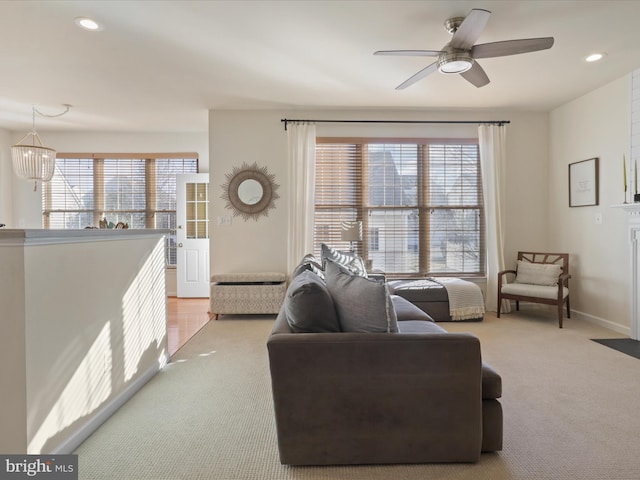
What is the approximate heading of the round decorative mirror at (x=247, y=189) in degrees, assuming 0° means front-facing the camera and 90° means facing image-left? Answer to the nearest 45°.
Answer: approximately 0°

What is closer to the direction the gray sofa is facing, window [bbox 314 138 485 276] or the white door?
the window

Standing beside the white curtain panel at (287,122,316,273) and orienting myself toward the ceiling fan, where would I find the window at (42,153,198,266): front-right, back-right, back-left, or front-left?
back-right

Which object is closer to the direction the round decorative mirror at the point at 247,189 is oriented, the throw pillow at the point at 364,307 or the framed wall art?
the throw pillow

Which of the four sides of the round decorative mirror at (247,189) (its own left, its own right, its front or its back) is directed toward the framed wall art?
left

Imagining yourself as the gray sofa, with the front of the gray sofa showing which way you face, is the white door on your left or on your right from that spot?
on your left
